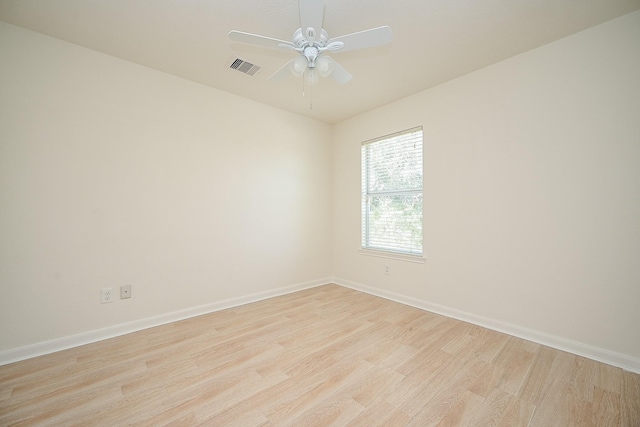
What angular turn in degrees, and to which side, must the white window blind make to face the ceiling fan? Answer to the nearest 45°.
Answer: approximately 45° to its left

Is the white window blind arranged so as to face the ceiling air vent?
yes

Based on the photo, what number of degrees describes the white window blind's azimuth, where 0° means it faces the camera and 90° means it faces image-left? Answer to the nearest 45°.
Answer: approximately 45°
